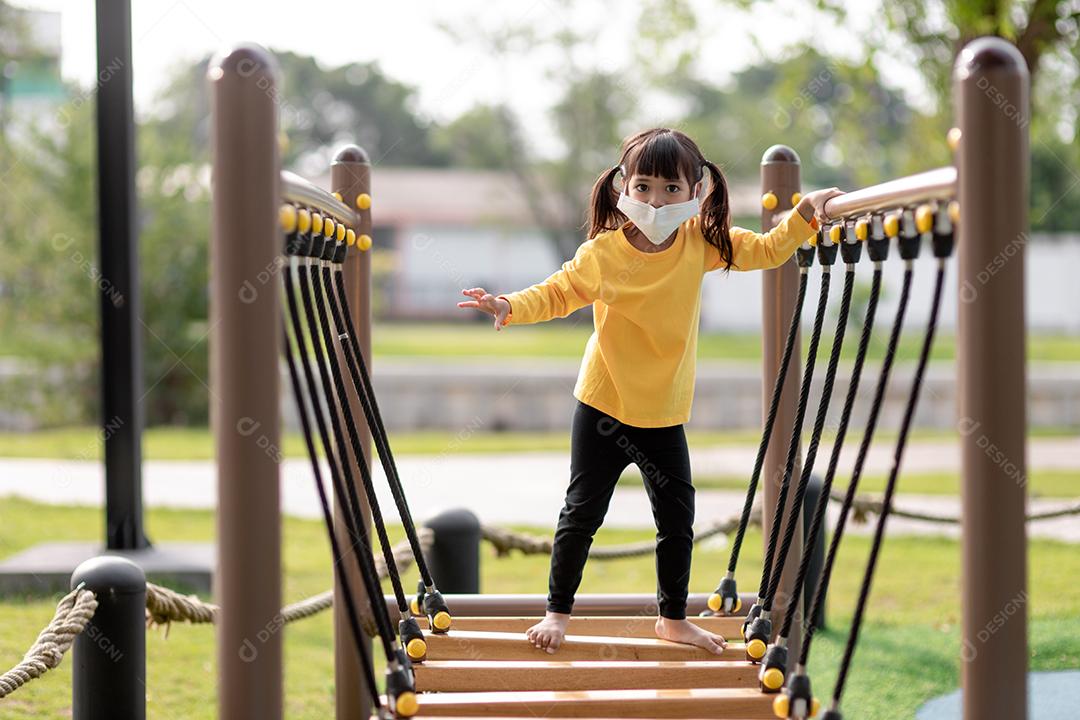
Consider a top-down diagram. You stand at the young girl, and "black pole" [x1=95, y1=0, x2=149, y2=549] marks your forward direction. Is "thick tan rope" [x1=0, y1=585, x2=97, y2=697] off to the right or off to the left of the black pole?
left

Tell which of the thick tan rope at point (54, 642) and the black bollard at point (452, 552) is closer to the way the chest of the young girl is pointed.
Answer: the thick tan rope

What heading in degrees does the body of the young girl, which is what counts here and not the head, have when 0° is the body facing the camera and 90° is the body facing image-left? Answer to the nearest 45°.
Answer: approximately 0°

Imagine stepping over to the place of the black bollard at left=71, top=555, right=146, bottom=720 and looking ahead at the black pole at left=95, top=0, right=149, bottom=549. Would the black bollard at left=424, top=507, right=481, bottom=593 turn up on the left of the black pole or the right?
right

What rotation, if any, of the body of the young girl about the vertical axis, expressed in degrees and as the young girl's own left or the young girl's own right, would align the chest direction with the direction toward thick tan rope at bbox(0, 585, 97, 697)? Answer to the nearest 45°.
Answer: approximately 90° to the young girl's own right

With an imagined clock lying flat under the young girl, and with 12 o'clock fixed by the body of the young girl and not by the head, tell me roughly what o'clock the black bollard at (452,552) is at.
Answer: The black bollard is roughly at 5 o'clock from the young girl.

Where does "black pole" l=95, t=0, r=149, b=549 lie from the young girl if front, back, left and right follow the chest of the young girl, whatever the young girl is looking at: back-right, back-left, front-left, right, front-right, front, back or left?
back-right

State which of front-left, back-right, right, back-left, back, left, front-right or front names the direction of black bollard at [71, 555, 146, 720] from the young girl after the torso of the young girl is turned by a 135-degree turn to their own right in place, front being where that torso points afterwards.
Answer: front-left
